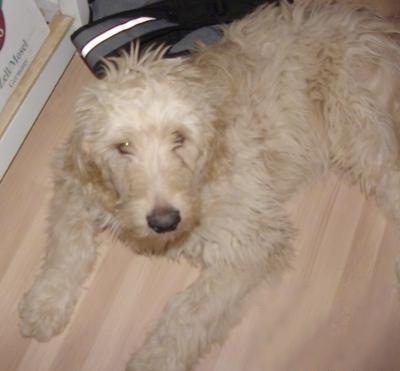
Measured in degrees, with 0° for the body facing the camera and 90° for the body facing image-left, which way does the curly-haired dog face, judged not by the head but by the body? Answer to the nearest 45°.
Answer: approximately 45°

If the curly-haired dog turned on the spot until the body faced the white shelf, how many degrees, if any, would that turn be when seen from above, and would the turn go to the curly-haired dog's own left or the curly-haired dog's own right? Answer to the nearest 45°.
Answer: approximately 45° to the curly-haired dog's own right
